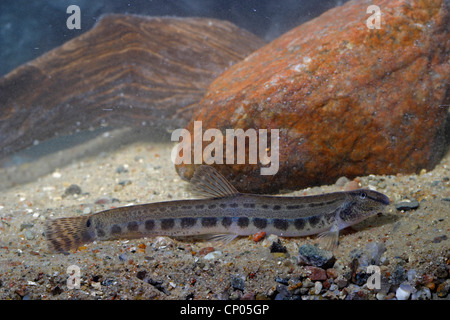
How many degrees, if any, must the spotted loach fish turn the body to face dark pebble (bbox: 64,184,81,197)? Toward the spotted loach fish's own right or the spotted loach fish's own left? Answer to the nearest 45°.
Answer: approximately 135° to the spotted loach fish's own left

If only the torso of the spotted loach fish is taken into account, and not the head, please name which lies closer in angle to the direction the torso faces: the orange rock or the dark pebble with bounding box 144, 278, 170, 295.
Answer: the orange rock

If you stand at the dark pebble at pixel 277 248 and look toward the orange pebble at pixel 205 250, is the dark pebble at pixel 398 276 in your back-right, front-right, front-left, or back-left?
back-left

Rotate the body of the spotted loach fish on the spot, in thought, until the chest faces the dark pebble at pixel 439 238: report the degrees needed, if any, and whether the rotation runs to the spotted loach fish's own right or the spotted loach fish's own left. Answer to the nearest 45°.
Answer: approximately 45° to the spotted loach fish's own right

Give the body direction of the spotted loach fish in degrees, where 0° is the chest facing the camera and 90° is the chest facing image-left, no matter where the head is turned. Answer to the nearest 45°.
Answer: approximately 270°

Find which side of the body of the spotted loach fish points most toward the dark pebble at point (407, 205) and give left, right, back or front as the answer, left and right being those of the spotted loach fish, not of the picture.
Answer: front

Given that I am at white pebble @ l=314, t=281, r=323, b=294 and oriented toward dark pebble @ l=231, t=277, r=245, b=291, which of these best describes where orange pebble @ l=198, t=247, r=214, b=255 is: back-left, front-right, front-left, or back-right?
front-right

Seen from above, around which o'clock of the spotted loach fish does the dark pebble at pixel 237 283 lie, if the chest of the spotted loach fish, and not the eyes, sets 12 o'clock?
The dark pebble is roughly at 3 o'clock from the spotted loach fish.
